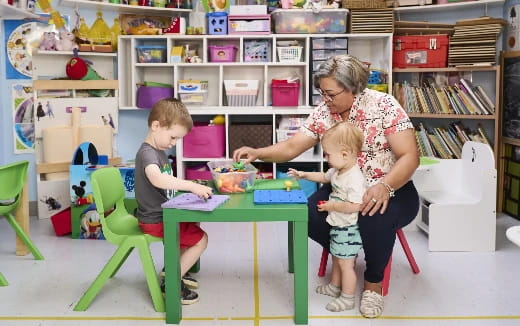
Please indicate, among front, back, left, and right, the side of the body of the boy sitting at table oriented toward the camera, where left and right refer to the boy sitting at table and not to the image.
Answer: right

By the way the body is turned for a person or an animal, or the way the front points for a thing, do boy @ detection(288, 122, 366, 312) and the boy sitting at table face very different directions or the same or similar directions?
very different directions

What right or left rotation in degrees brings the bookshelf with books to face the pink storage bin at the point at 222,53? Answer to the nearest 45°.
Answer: approximately 90° to its right

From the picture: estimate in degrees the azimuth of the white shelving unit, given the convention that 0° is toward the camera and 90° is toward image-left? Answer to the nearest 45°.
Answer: approximately 0°

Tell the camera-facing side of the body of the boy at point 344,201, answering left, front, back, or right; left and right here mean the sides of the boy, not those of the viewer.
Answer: left

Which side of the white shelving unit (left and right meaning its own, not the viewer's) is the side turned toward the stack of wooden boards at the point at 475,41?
left

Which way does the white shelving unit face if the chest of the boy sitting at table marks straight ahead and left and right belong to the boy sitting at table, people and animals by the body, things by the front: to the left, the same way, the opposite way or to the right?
to the right

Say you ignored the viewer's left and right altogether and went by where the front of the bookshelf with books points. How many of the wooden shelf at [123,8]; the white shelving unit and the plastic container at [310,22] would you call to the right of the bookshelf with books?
3

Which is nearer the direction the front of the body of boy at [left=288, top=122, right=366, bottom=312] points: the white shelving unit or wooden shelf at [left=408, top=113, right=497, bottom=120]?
the white shelving unit

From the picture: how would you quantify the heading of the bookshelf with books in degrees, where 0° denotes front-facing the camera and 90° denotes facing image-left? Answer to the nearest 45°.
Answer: approximately 0°

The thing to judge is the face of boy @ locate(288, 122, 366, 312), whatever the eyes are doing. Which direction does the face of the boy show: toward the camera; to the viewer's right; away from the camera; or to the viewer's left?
to the viewer's left
